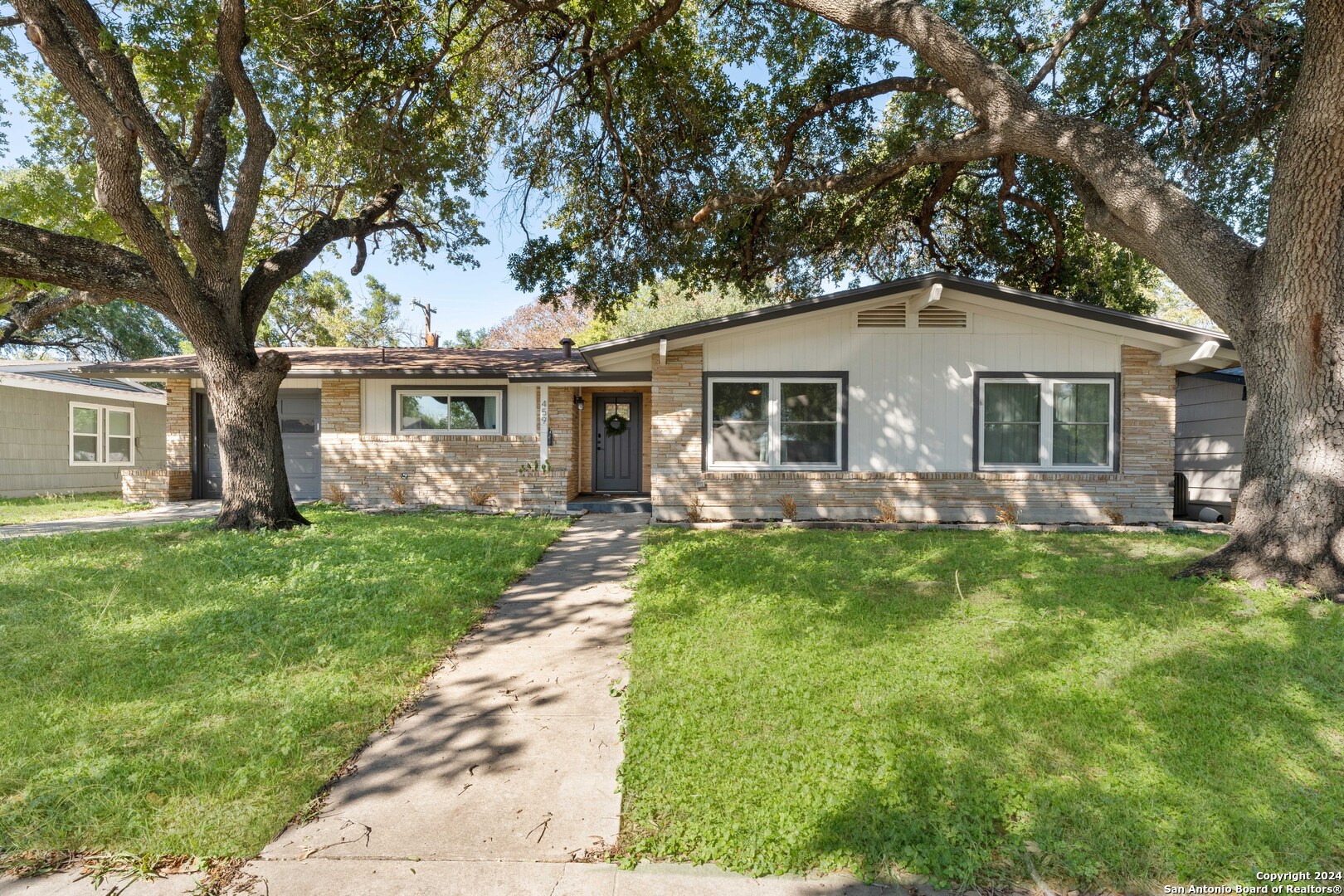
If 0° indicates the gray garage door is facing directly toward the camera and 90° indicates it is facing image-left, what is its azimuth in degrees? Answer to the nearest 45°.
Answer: approximately 0°

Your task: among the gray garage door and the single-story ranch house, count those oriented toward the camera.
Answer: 2

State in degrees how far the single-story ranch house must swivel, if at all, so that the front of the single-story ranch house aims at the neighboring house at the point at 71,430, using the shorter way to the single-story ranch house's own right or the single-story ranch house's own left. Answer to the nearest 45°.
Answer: approximately 90° to the single-story ranch house's own right
